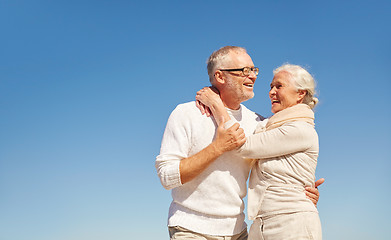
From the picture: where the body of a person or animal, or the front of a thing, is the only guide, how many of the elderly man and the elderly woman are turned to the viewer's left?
1

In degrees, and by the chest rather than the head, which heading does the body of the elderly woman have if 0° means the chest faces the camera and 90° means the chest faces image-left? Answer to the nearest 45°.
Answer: approximately 90°

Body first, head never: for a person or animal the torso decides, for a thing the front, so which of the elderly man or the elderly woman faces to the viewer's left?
the elderly woman

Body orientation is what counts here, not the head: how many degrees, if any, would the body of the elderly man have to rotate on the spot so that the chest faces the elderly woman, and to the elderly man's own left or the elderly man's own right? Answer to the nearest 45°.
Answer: approximately 45° to the elderly man's own left

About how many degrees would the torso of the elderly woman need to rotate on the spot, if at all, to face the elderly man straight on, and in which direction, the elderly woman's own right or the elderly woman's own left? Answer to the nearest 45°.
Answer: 0° — they already face them
